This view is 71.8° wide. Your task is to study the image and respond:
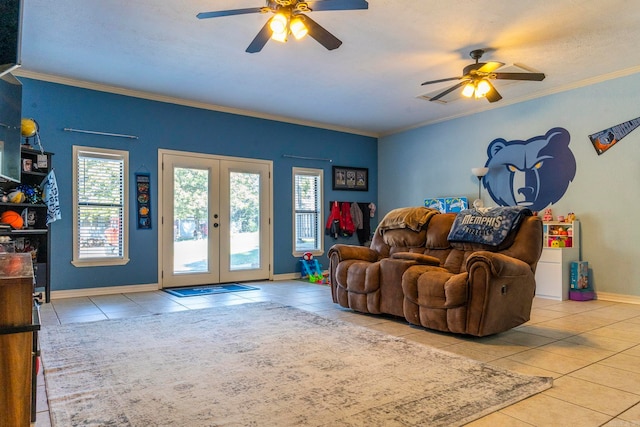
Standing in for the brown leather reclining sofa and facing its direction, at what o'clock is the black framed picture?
The black framed picture is roughly at 4 o'clock from the brown leather reclining sofa.

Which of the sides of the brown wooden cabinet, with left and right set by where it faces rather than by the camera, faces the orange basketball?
left

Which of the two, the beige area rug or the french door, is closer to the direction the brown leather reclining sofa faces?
the beige area rug

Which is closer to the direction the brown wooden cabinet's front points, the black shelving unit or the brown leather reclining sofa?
the brown leather reclining sofa

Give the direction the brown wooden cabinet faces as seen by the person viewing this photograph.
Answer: facing to the right of the viewer
